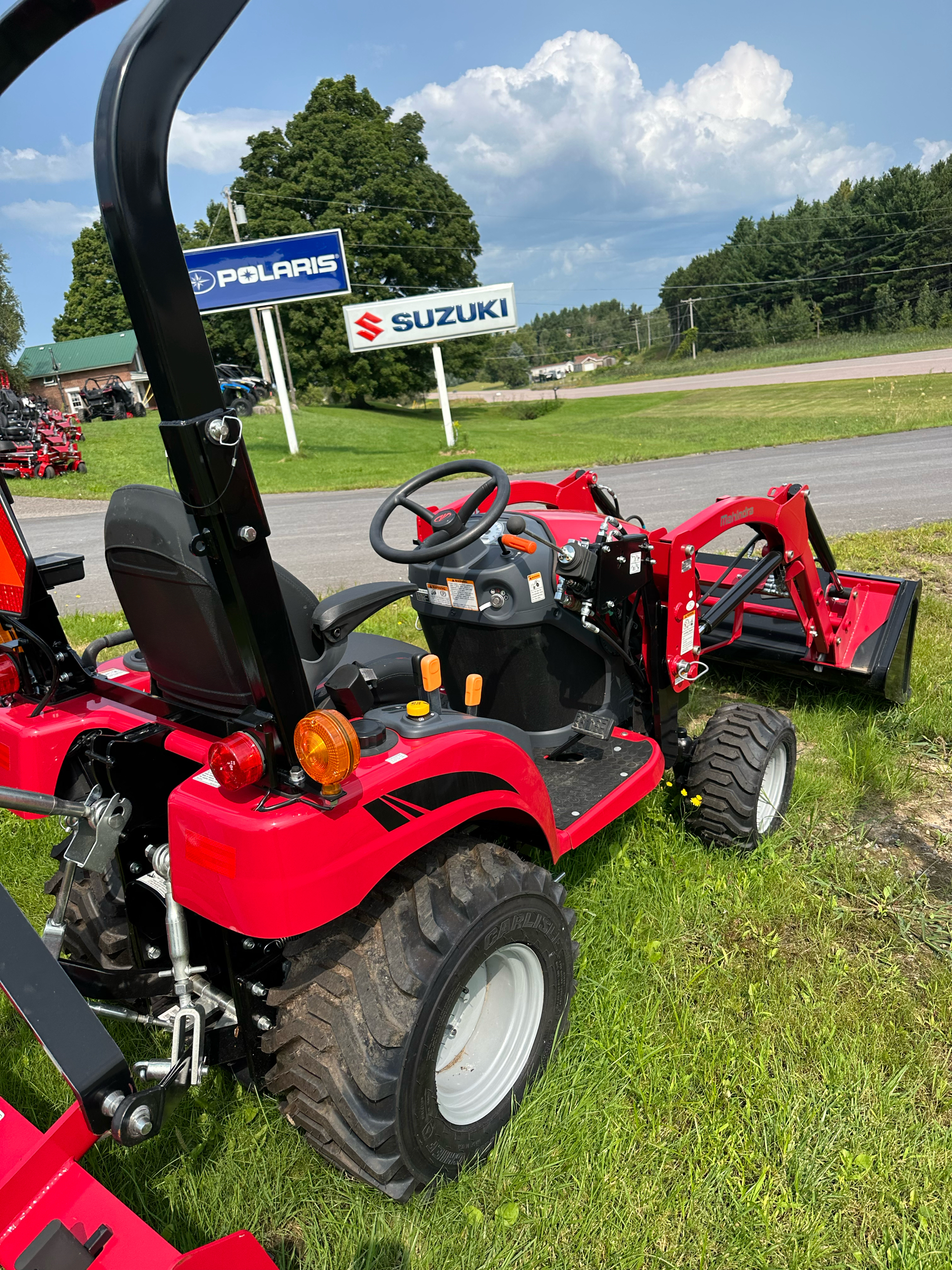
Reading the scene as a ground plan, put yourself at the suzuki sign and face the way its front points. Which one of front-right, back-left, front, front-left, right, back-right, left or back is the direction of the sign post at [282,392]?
right

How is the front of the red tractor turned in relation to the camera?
facing away from the viewer and to the right of the viewer

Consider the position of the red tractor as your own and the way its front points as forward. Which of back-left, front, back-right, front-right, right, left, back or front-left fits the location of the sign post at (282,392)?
front-left

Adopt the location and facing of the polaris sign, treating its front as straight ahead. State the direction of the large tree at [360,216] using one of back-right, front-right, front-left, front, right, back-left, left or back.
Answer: back

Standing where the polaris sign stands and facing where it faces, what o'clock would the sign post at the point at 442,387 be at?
The sign post is roughly at 9 o'clock from the polaris sign.

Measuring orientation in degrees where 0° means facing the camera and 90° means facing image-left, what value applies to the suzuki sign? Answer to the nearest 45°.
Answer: approximately 0°

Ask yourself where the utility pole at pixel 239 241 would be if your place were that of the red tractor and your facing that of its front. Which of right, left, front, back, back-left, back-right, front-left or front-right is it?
front-left

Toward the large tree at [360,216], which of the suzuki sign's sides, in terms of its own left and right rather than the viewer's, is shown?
back

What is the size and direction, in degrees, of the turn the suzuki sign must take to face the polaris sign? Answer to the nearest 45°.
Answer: approximately 45° to its right

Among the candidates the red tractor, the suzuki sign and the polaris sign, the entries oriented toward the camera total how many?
2

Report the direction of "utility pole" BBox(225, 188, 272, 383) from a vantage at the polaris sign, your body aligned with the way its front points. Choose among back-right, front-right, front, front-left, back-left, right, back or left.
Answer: back
